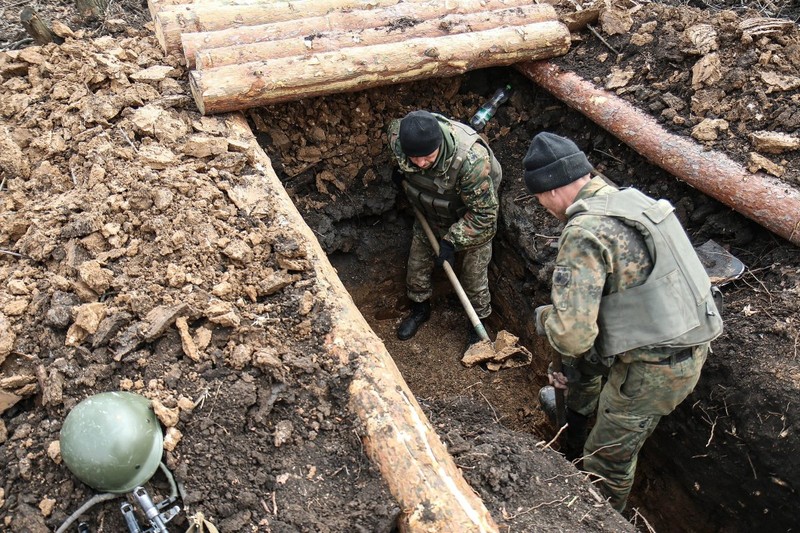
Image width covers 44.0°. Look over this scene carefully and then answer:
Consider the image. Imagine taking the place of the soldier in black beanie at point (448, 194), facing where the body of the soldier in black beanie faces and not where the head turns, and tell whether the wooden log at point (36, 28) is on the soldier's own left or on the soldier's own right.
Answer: on the soldier's own right

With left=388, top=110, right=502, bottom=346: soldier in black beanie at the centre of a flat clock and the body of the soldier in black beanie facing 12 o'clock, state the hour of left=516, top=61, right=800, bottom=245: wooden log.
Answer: The wooden log is roughly at 8 o'clock from the soldier in black beanie.

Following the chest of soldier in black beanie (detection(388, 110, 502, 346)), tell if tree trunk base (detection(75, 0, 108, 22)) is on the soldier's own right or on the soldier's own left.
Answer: on the soldier's own right

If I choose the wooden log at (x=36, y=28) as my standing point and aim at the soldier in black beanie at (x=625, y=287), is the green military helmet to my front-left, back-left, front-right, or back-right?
front-right

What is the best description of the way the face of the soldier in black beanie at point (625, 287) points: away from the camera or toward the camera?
away from the camera

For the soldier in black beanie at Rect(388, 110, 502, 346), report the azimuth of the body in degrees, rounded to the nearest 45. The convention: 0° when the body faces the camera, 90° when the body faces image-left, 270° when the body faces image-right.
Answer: approximately 45°

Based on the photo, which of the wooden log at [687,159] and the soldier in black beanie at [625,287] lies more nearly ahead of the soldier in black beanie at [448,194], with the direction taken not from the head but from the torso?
the soldier in black beanie
